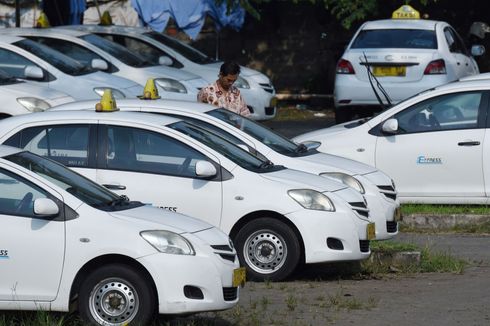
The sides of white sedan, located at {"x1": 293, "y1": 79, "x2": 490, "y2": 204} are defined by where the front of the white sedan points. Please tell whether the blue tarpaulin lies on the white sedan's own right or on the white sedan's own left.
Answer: on the white sedan's own right

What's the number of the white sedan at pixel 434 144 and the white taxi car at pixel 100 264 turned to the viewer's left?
1

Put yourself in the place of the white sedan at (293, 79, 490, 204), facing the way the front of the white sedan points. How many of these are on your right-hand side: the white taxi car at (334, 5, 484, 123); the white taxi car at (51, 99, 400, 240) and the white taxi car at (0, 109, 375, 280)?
1

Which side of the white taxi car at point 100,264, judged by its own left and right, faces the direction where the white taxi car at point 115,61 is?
left

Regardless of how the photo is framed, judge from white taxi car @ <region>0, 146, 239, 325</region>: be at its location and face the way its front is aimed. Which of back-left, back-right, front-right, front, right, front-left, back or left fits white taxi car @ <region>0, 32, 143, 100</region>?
left

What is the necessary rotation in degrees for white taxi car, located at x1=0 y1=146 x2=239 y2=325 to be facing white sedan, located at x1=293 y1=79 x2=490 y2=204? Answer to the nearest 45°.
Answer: approximately 45° to its left

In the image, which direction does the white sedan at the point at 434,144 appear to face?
to the viewer's left

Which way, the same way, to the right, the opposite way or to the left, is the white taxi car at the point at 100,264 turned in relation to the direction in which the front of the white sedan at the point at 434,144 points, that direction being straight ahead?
the opposite way

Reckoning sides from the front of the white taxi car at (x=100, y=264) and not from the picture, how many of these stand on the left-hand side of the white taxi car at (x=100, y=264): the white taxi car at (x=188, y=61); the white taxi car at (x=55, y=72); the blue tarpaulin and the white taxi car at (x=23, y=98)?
4

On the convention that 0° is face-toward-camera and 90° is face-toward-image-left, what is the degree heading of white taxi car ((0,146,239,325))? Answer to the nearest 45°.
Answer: approximately 270°

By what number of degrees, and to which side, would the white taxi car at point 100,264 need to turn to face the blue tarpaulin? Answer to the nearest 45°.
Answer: approximately 90° to its left

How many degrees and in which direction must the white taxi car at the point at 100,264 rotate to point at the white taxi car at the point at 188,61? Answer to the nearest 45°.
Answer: approximately 90° to its left
